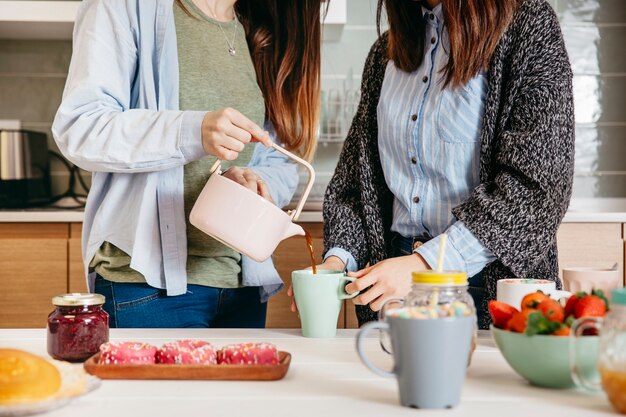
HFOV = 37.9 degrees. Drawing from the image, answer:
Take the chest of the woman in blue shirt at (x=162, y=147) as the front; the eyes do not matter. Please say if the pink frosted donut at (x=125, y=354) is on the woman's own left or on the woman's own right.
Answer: on the woman's own right

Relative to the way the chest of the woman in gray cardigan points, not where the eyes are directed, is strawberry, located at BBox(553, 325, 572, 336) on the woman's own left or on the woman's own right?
on the woman's own left

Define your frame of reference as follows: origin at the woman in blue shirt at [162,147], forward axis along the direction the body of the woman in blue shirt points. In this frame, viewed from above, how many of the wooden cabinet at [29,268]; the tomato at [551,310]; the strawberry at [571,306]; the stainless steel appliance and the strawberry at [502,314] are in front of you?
3

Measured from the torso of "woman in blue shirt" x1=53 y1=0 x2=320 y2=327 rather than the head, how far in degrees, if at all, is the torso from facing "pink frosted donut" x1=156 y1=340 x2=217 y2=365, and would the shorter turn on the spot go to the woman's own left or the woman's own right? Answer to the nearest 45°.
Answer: approximately 45° to the woman's own right

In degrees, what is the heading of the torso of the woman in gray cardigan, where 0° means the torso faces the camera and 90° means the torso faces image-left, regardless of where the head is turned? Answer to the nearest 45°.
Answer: approximately 45°

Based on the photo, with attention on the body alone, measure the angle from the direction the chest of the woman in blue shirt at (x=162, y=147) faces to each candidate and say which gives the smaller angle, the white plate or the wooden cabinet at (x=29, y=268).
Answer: the white plate

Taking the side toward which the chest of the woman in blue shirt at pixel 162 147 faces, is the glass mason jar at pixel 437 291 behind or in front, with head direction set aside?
in front

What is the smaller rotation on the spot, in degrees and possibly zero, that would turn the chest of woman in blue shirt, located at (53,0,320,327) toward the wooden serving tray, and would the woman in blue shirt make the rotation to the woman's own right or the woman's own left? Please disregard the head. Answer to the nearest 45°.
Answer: approximately 45° to the woman's own right

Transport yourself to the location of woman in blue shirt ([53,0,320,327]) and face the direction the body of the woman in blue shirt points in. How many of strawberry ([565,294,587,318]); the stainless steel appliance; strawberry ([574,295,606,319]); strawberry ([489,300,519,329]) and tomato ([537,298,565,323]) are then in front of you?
4

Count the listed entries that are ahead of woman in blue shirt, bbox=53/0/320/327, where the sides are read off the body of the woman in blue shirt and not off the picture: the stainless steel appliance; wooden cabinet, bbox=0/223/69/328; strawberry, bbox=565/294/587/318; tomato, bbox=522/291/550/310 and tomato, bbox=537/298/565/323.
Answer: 3

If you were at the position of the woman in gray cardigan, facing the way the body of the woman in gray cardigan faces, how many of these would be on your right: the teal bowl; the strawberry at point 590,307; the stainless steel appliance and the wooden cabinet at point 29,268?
2

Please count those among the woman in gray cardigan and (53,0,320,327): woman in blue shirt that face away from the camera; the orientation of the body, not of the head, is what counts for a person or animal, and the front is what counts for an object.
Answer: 0

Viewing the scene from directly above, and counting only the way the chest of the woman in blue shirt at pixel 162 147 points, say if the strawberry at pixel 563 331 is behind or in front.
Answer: in front

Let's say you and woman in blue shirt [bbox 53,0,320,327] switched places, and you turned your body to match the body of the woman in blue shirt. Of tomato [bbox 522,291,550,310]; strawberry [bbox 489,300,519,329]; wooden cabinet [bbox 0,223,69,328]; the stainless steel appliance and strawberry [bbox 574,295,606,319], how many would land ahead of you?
3

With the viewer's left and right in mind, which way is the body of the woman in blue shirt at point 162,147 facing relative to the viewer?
facing the viewer and to the right of the viewer

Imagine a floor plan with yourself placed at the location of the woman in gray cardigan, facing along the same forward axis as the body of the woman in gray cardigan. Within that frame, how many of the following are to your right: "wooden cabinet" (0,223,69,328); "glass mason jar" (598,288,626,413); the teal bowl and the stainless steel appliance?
2
